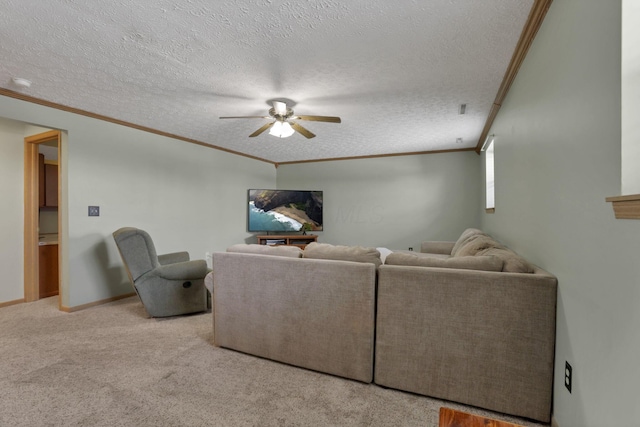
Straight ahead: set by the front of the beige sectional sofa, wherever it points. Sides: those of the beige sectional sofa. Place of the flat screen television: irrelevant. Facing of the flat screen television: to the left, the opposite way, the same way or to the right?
the opposite way

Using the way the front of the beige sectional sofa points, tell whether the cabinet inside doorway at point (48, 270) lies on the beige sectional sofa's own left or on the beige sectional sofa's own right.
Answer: on the beige sectional sofa's own left

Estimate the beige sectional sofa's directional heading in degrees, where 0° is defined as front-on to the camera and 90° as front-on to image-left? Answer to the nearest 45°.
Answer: approximately 180°

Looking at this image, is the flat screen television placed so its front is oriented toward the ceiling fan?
yes

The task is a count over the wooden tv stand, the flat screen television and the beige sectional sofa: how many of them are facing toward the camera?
2

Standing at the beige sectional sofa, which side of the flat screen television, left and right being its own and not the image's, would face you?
front

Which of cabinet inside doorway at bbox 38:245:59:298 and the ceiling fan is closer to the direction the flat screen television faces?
the ceiling fan

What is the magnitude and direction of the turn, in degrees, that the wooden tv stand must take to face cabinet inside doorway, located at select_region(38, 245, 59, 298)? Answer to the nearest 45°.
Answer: approximately 45° to its right

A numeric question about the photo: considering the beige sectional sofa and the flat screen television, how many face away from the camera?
1

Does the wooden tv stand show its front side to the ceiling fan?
yes

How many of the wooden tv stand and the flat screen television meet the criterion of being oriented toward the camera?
2

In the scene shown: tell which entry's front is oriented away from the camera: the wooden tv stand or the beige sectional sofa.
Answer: the beige sectional sofa
